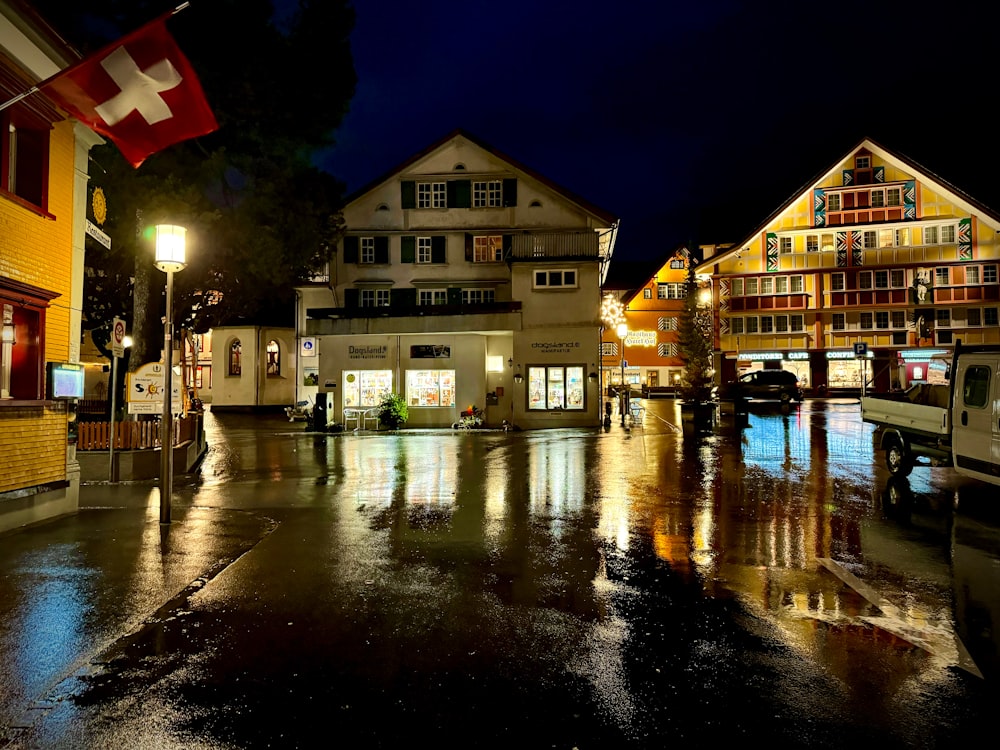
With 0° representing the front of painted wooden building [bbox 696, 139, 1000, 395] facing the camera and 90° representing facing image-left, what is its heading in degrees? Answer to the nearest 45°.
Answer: approximately 0°

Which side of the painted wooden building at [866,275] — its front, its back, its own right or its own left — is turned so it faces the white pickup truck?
front

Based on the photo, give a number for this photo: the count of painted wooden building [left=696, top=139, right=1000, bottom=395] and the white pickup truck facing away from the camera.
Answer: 0

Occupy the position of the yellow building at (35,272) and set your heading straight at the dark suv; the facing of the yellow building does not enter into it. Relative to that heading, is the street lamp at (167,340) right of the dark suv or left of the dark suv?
right

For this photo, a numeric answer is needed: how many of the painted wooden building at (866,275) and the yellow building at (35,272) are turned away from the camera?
0

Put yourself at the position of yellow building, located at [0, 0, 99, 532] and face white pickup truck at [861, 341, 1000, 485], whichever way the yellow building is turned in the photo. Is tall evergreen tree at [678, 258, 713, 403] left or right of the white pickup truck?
left

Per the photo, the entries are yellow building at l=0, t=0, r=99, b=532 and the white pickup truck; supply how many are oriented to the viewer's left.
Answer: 0

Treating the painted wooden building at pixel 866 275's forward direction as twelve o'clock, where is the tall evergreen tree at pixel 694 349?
The tall evergreen tree is roughly at 1 o'clock from the painted wooden building.

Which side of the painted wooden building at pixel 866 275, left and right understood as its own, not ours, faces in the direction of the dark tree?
front

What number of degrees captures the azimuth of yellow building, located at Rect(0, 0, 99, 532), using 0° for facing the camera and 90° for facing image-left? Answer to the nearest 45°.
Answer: approximately 315°
